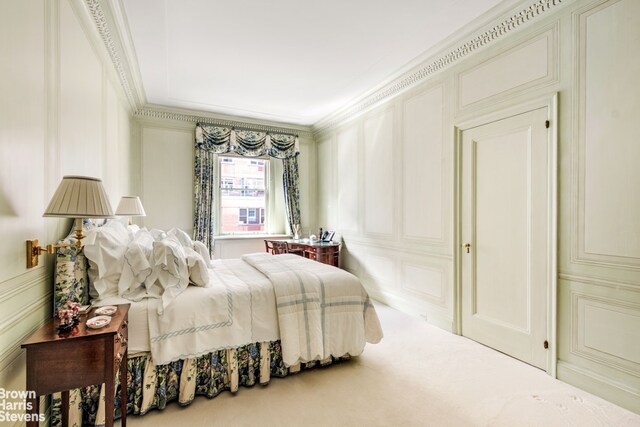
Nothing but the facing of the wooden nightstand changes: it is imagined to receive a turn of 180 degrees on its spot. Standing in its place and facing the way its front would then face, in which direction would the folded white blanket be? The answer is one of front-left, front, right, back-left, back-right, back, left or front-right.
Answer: back

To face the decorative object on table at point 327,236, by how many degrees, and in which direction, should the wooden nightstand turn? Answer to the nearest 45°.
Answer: approximately 45° to its left

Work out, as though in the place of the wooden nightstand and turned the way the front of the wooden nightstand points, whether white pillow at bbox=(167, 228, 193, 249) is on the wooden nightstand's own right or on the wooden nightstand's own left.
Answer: on the wooden nightstand's own left

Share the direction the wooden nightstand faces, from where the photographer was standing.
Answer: facing to the right of the viewer

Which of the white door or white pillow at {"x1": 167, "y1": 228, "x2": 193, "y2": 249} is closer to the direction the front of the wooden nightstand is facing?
the white door

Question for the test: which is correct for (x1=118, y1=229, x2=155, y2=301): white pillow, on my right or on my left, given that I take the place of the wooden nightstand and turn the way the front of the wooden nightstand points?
on my left

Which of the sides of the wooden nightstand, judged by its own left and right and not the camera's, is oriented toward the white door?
front

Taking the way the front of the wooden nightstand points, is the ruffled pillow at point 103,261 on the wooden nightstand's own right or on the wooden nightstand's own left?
on the wooden nightstand's own left

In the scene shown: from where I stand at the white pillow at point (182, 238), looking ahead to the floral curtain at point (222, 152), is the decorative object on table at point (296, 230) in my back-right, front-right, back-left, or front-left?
front-right
